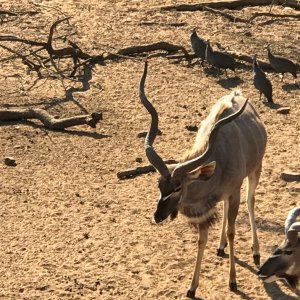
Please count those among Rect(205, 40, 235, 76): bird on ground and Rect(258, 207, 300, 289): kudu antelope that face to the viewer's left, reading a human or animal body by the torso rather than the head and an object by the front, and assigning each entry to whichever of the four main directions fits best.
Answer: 2

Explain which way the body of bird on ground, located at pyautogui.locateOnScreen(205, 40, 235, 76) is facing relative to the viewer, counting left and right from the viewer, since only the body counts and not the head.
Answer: facing to the left of the viewer

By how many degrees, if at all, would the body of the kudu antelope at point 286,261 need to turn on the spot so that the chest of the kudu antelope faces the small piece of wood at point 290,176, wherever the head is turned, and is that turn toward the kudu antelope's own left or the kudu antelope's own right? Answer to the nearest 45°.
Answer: approximately 90° to the kudu antelope's own right

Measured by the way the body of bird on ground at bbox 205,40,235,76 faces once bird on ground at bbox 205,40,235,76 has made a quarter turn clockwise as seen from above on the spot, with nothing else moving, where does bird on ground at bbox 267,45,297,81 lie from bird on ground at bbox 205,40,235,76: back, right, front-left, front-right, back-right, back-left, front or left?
right

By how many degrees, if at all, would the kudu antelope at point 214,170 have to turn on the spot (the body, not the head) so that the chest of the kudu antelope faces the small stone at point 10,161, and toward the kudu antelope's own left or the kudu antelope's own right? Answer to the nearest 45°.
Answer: approximately 90° to the kudu antelope's own right

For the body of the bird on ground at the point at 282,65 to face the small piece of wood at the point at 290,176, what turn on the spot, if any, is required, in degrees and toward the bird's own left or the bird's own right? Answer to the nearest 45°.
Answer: approximately 90° to the bird's own left

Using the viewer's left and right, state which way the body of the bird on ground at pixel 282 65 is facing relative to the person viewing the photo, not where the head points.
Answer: facing to the left of the viewer

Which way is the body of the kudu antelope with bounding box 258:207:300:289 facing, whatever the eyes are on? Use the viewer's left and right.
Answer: facing to the left of the viewer

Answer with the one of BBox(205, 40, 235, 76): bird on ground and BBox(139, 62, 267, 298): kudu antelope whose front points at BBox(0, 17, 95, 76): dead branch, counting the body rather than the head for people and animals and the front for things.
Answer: the bird on ground
